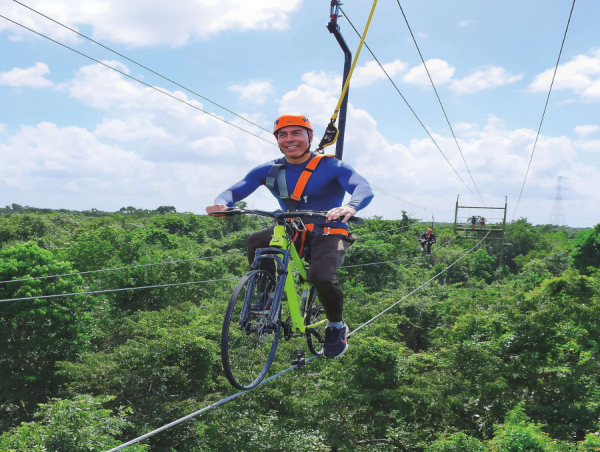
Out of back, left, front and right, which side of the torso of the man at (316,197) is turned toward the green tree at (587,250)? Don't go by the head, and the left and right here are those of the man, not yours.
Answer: back

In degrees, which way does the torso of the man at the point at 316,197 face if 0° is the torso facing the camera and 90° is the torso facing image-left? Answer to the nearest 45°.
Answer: approximately 45°

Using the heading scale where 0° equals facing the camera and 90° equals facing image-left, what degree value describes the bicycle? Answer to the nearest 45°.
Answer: approximately 45°

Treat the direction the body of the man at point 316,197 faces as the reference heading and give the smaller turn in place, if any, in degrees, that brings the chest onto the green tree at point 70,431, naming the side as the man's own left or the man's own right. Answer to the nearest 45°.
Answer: approximately 90° to the man's own right

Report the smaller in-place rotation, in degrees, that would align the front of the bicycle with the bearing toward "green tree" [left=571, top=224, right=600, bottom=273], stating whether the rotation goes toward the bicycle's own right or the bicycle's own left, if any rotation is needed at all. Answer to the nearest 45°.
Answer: approximately 180°
